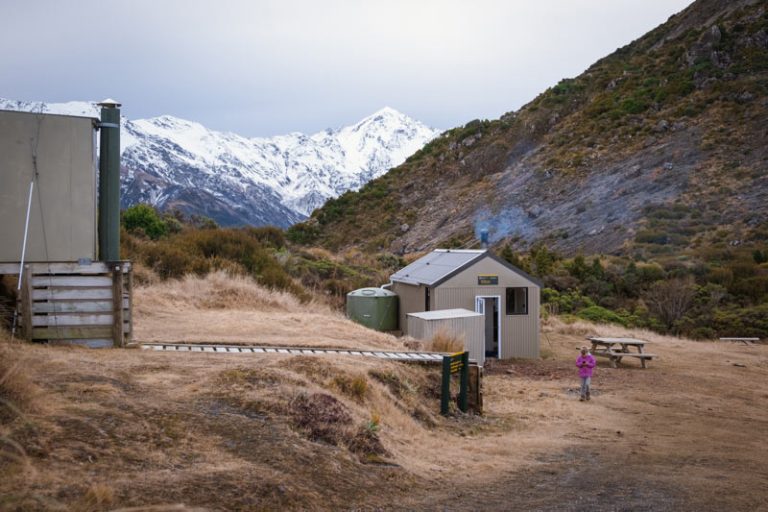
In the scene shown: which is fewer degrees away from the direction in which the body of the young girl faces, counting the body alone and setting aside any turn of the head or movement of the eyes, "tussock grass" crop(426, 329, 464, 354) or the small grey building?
the tussock grass

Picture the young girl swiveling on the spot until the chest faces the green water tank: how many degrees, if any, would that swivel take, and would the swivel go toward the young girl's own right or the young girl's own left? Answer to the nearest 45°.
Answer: approximately 135° to the young girl's own right

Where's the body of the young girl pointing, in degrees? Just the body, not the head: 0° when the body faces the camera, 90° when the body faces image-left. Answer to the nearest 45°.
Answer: approximately 0°

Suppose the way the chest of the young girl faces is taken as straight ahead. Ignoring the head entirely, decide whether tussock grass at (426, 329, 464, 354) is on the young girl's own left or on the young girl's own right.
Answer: on the young girl's own right

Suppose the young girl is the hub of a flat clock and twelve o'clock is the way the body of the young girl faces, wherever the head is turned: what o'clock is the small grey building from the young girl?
The small grey building is roughly at 5 o'clock from the young girl.

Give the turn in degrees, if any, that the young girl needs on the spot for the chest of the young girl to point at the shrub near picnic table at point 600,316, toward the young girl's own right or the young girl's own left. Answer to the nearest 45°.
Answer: approximately 180°

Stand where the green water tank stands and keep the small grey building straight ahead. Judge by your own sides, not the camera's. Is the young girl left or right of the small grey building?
right
